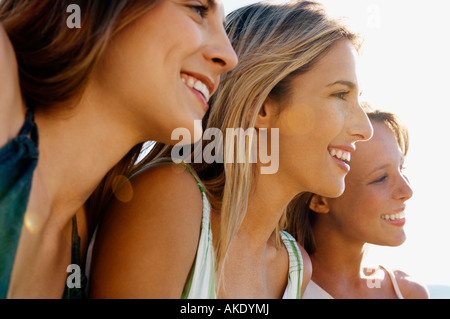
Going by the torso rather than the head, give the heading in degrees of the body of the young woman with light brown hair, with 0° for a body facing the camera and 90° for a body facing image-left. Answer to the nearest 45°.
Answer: approximately 315°

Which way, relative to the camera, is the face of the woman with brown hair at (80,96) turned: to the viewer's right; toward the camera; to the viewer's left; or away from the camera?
to the viewer's right

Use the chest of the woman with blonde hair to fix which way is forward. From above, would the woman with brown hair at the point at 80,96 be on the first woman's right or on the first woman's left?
on the first woman's right

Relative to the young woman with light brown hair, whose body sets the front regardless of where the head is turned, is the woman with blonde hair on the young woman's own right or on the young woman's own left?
on the young woman's own right

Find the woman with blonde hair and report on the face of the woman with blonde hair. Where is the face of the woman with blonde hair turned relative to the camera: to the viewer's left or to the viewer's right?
to the viewer's right
